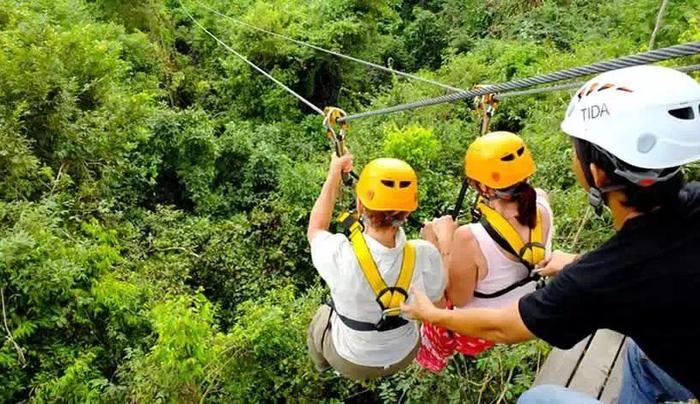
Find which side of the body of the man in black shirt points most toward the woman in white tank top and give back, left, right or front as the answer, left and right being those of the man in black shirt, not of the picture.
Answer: front

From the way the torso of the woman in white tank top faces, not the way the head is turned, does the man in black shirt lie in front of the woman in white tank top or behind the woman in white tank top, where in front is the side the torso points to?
behind

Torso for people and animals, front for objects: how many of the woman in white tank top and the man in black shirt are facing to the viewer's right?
0

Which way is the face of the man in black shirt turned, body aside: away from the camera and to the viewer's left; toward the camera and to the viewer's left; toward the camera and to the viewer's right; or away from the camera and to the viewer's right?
away from the camera and to the viewer's left

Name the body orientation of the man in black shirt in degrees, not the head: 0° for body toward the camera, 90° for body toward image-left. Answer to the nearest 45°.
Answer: approximately 135°

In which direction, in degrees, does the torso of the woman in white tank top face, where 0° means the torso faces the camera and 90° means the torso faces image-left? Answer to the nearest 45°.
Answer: approximately 135°
